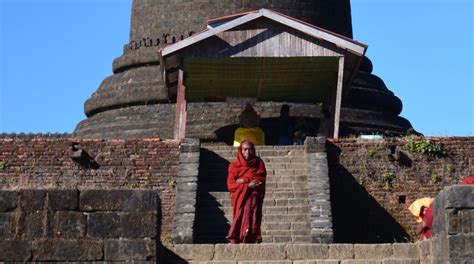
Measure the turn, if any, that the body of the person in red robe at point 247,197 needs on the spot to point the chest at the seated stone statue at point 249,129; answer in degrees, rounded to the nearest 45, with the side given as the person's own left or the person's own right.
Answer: approximately 180°

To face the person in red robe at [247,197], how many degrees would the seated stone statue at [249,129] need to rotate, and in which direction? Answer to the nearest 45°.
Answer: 0° — it already faces them

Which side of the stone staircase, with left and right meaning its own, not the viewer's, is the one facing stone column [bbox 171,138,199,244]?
right

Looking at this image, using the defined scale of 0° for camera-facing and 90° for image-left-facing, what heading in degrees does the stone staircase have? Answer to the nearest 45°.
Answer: approximately 0°

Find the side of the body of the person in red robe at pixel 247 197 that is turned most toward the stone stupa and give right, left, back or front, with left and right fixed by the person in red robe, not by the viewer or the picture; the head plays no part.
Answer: back
